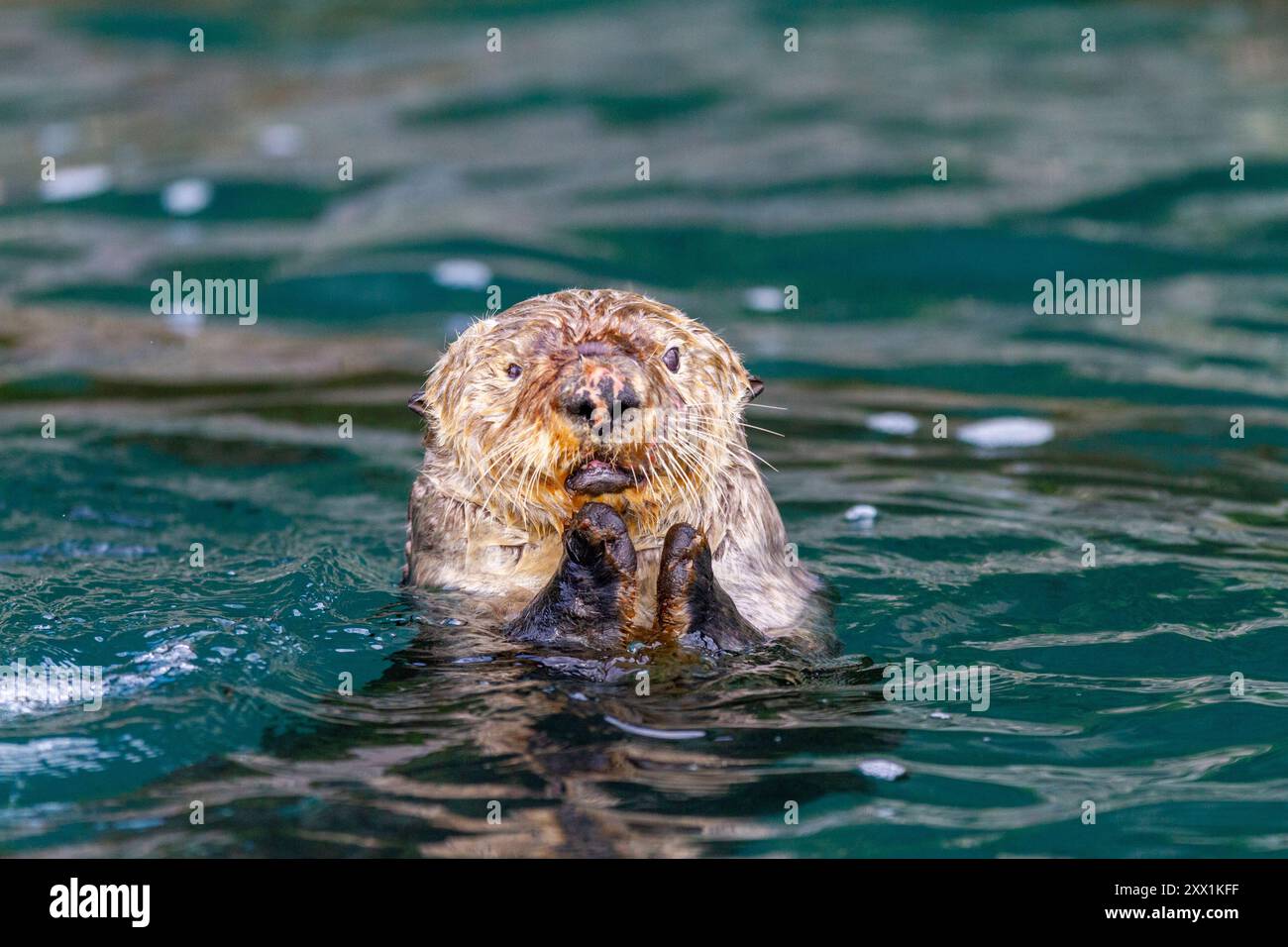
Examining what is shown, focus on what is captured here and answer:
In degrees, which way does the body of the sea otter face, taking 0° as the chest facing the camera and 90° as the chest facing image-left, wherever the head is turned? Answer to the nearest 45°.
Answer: approximately 0°
